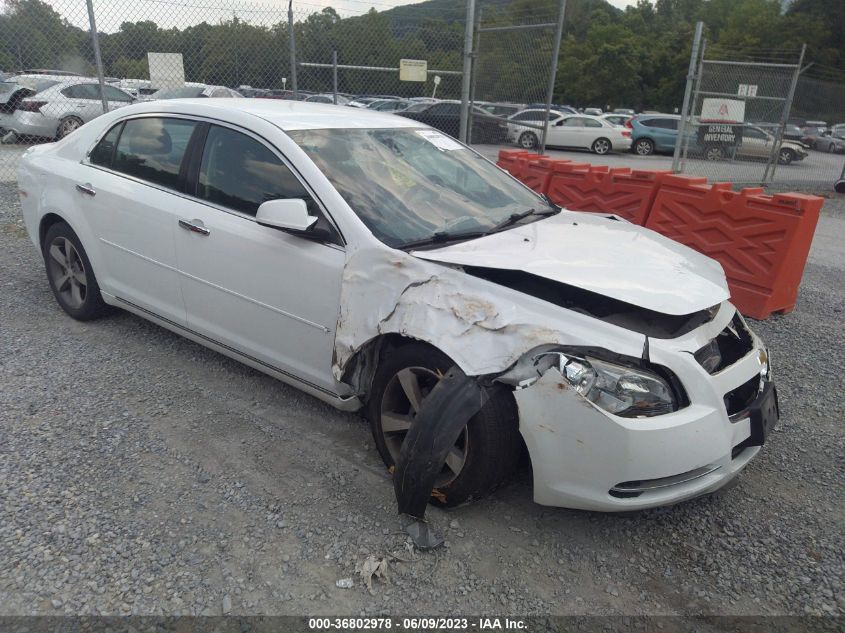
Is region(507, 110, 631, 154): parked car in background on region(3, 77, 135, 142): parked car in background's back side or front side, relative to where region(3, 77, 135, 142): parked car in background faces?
on the front side

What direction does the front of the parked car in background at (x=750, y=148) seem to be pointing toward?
to the viewer's right

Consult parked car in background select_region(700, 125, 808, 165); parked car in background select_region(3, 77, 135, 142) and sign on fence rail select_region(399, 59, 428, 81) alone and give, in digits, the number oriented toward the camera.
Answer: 1

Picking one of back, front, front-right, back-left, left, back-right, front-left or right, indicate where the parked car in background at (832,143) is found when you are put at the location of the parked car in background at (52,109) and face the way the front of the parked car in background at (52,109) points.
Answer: front-right

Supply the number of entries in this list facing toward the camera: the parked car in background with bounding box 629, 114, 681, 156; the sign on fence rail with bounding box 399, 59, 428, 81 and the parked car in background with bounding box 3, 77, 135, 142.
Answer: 1

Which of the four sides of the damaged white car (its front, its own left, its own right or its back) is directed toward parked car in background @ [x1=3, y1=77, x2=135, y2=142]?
back

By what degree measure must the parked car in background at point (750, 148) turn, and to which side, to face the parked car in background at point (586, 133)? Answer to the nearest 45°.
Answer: approximately 135° to its left

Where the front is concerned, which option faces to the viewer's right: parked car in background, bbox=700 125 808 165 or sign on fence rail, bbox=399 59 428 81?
the parked car in background

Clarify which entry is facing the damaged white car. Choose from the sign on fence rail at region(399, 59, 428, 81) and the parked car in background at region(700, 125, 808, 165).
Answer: the sign on fence rail

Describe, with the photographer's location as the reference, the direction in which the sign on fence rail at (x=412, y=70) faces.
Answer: facing the viewer

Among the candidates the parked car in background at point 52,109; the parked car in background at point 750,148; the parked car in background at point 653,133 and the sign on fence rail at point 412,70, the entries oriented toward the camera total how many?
1

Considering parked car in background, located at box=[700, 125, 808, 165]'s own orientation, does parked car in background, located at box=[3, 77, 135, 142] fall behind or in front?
behind
